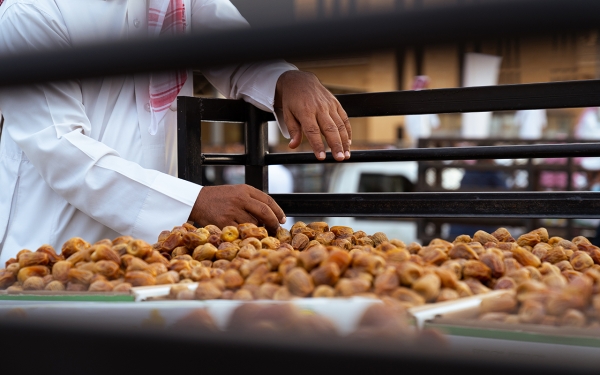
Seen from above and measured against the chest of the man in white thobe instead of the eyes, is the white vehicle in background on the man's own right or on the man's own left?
on the man's own left

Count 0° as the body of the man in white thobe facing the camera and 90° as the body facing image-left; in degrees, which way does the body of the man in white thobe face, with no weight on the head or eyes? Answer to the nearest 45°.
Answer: approximately 315°

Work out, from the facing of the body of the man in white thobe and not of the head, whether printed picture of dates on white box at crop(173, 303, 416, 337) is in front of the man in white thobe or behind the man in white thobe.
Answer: in front

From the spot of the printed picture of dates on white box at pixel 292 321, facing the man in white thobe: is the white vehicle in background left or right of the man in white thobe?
right
